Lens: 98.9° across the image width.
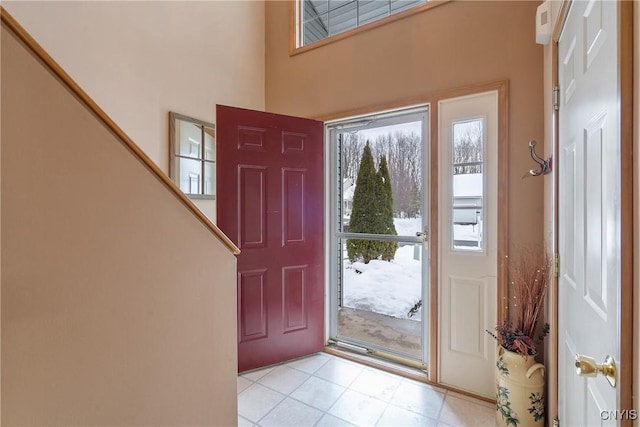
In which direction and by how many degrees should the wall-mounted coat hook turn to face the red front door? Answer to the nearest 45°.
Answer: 0° — it already faces it

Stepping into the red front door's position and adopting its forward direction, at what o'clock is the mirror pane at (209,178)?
The mirror pane is roughly at 5 o'clock from the red front door.

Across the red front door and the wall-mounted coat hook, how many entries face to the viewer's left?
1

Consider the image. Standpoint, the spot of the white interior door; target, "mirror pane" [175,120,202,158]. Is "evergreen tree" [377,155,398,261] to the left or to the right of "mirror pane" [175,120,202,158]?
right

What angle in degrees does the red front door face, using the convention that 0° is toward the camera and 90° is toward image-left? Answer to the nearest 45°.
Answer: approximately 315°

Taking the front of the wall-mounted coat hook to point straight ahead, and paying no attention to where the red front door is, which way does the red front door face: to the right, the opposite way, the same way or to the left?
the opposite way

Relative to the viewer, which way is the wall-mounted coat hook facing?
to the viewer's left

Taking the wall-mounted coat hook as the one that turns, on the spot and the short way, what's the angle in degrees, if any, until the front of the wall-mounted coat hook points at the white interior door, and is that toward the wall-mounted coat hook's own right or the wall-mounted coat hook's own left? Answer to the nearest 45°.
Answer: approximately 90° to the wall-mounted coat hook's own left
